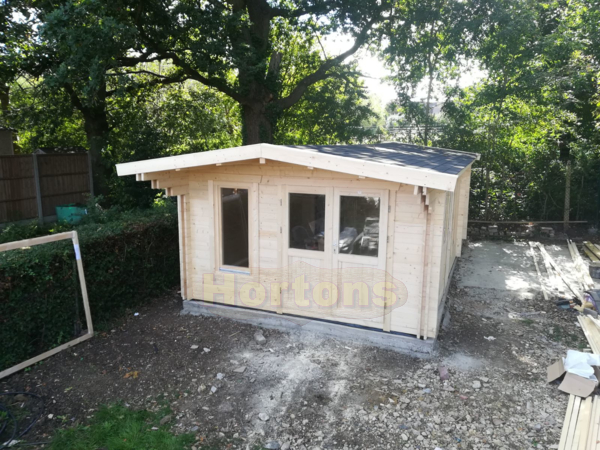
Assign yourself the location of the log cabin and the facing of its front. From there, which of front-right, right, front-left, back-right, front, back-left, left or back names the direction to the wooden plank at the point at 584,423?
left

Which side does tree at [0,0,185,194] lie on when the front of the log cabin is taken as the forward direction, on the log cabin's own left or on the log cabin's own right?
on the log cabin's own right

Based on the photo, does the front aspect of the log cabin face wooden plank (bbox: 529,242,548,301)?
no

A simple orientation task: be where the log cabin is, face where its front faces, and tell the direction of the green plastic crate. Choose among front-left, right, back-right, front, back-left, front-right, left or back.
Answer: right

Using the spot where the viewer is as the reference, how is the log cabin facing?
facing the viewer and to the left of the viewer

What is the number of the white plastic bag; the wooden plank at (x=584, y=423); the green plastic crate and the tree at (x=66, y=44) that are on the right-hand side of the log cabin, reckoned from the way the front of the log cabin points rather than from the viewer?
2

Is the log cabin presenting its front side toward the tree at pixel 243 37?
no

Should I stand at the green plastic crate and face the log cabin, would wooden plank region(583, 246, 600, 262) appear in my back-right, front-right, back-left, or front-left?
front-left

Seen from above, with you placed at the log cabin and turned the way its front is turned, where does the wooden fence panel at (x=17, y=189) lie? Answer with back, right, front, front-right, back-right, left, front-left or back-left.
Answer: right

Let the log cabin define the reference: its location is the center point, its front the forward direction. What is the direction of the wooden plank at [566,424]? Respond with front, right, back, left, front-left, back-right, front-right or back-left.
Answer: left

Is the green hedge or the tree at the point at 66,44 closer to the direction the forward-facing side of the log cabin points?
the green hedge

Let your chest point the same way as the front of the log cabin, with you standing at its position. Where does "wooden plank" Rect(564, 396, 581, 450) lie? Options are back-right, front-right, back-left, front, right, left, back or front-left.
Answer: left

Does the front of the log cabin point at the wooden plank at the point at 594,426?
no

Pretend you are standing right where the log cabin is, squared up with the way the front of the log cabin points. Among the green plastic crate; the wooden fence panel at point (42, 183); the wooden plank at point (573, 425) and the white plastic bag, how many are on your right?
2

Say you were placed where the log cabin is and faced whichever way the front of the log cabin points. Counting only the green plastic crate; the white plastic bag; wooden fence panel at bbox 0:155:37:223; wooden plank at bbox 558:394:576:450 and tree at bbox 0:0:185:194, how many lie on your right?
3

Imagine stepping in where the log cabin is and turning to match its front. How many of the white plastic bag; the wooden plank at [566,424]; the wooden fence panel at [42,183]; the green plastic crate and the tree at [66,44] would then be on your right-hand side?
3
